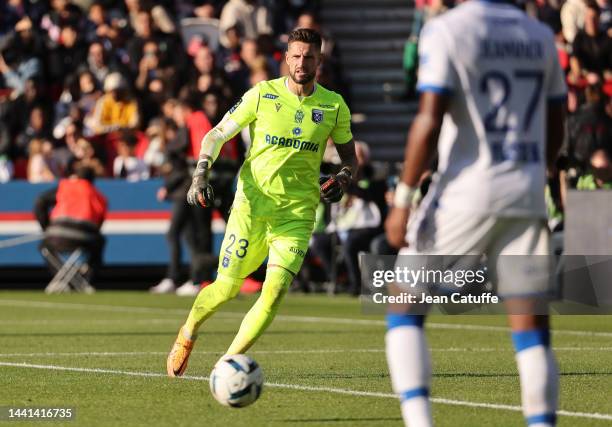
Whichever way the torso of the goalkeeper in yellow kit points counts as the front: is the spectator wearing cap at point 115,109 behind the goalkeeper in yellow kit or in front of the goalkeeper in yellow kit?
behind

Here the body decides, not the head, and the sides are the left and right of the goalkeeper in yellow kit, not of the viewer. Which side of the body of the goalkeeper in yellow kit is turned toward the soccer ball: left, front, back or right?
front

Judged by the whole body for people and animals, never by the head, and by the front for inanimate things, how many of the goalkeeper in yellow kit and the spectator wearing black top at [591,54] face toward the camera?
2

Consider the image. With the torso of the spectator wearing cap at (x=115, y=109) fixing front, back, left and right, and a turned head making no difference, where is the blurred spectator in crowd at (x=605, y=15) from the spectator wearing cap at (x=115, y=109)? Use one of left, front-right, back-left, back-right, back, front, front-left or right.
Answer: left

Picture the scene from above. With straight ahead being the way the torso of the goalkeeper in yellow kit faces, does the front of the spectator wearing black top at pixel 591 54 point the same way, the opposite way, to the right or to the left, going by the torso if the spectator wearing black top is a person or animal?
the same way

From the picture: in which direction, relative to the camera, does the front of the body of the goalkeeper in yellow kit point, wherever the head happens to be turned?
toward the camera

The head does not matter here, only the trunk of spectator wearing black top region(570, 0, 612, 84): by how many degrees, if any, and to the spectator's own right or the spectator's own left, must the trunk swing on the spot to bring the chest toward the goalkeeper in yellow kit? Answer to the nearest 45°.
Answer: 0° — they already face them

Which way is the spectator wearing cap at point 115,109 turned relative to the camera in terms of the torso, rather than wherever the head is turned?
toward the camera

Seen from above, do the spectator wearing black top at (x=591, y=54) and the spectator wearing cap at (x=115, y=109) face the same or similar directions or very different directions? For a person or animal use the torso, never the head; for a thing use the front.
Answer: same or similar directions

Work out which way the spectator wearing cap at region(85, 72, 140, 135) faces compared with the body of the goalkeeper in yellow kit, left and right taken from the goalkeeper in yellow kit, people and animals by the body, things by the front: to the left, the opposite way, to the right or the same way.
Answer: the same way

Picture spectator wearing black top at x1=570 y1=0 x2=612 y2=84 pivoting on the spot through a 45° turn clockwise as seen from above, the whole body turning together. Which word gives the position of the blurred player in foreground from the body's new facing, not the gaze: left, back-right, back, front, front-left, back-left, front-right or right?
front-left

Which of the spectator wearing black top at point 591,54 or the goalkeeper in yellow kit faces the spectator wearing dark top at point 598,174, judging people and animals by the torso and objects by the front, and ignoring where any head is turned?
the spectator wearing black top at point 591,54

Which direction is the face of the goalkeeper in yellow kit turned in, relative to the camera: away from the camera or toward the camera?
toward the camera

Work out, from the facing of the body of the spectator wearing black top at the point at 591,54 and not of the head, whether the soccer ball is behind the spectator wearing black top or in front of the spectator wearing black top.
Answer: in front

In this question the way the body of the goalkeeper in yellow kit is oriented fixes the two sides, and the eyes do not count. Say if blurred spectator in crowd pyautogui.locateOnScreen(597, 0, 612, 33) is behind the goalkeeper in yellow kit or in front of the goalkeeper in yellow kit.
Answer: behind

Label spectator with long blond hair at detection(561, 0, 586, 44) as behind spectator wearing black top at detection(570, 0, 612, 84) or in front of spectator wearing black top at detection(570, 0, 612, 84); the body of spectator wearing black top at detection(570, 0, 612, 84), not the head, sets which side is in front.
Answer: behind
